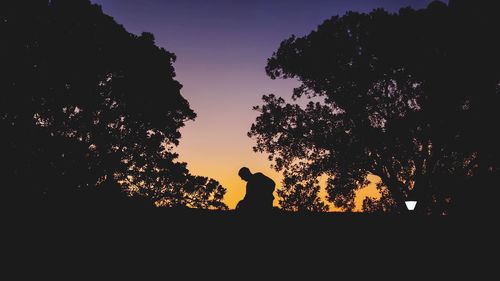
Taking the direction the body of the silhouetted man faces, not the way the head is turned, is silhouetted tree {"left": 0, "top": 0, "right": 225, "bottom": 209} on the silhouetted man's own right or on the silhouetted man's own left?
on the silhouetted man's own right

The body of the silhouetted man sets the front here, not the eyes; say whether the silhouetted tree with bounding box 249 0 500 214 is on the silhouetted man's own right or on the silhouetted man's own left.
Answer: on the silhouetted man's own right

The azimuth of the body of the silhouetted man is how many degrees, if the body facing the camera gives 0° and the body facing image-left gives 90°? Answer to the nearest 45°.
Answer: approximately 90°
